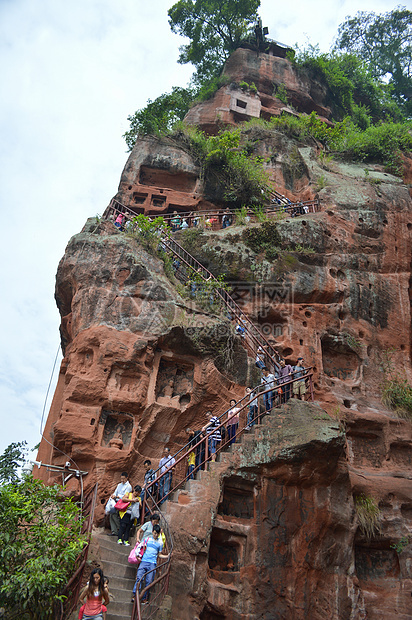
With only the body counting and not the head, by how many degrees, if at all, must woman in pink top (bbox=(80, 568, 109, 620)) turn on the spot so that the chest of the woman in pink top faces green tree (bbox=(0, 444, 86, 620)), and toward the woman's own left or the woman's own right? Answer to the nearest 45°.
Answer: approximately 135° to the woman's own right

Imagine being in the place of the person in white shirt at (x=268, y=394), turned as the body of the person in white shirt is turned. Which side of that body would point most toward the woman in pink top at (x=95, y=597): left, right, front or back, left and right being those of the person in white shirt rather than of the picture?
front

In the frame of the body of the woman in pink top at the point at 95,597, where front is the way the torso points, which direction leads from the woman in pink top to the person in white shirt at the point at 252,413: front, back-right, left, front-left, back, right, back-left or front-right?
back-left
